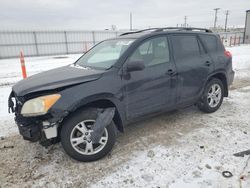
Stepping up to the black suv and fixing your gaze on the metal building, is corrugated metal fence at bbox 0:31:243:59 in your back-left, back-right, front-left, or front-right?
front-left

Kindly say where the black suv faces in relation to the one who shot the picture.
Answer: facing the viewer and to the left of the viewer

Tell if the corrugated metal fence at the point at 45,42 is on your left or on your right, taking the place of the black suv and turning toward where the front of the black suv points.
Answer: on your right

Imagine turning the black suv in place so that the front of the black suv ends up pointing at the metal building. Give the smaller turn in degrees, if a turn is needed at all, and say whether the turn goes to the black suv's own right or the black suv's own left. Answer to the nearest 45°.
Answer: approximately 180°

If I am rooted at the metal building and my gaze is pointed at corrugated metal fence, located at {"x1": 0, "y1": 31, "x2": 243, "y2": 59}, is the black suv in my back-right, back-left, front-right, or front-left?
front-left
